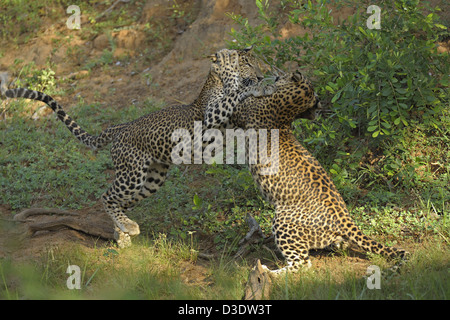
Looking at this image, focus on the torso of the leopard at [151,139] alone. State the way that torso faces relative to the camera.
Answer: to the viewer's right

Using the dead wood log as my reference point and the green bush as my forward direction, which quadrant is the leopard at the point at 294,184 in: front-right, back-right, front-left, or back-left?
front-right

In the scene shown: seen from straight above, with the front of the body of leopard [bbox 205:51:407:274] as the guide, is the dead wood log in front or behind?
in front

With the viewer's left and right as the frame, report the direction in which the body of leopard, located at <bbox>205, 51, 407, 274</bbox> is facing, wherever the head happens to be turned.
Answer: facing to the left of the viewer

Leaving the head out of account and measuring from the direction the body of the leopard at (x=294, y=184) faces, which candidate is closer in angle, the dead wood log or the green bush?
the dead wood log

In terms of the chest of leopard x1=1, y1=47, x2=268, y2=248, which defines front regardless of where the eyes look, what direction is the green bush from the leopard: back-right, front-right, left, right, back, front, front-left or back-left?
front

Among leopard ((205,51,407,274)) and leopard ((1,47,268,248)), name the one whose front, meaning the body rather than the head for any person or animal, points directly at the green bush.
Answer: leopard ((1,47,268,248))

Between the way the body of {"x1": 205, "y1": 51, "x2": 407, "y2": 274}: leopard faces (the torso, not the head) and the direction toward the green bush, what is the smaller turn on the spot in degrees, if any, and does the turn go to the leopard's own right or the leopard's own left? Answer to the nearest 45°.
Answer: approximately 135° to the leopard's own right

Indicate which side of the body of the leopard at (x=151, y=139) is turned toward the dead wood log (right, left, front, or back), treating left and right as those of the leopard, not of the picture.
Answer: back

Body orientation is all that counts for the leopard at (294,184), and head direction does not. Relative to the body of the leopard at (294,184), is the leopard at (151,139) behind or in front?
in front

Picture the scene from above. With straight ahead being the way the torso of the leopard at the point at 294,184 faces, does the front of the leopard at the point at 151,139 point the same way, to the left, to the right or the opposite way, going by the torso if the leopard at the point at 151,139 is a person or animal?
the opposite way

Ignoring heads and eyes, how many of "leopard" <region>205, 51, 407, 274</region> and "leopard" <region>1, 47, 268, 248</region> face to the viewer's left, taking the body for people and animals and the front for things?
1
